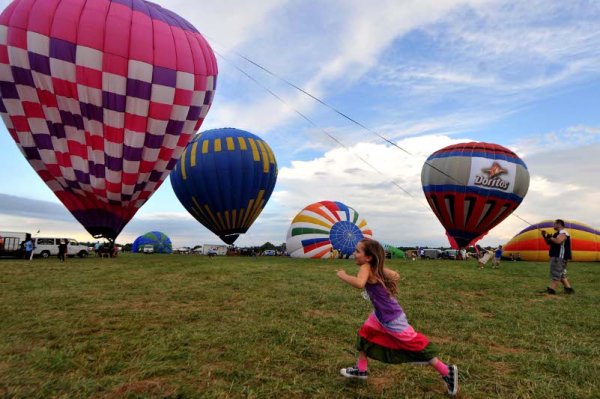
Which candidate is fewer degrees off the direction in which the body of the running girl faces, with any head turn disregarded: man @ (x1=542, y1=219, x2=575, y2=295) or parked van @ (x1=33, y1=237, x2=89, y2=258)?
the parked van

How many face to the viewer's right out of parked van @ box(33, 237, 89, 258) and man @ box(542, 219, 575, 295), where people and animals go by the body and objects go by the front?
1

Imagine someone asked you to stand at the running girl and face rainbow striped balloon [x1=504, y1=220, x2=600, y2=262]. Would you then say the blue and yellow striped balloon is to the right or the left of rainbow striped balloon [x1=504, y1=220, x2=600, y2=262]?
left

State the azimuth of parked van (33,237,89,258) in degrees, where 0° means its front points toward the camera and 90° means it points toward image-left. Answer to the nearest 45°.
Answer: approximately 270°

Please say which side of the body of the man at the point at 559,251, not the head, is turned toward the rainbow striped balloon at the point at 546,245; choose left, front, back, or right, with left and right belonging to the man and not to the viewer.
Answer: right

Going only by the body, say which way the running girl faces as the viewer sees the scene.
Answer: to the viewer's left

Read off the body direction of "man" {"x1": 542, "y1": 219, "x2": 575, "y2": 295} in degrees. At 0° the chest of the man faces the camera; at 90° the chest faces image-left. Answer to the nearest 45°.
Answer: approximately 90°
